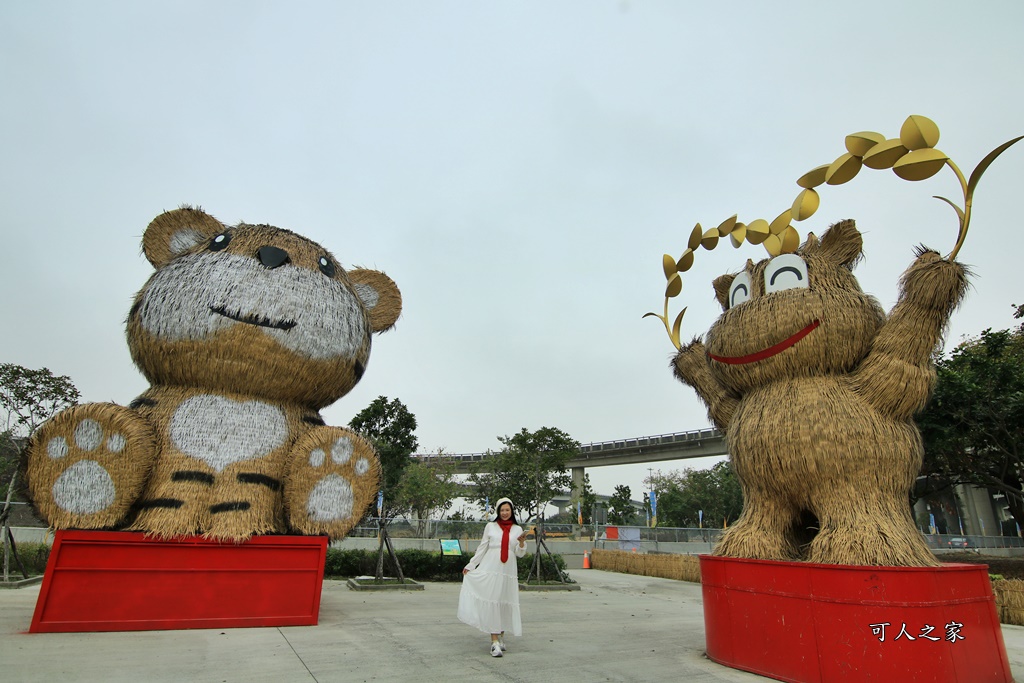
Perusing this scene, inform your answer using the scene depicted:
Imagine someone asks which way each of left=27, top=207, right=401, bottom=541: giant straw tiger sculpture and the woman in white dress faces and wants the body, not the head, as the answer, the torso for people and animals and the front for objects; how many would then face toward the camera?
2

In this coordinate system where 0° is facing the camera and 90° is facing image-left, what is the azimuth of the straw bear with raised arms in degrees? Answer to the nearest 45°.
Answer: approximately 45°

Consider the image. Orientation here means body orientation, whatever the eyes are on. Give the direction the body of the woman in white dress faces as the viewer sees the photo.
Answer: toward the camera

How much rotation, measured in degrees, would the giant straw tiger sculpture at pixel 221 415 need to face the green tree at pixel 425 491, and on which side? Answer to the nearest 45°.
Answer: approximately 135° to its left

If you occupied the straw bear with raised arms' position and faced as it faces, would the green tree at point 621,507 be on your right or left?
on your right

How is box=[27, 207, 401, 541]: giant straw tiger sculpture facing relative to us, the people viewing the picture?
facing the viewer

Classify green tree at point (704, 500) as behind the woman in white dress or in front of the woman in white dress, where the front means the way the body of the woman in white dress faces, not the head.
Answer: behind

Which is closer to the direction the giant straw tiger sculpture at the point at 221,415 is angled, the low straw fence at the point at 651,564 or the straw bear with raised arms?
the straw bear with raised arms

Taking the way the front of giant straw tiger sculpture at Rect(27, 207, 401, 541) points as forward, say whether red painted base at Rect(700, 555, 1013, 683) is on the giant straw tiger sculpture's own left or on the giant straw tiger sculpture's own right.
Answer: on the giant straw tiger sculpture's own left

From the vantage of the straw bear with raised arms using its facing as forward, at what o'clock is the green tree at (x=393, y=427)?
The green tree is roughly at 3 o'clock from the straw bear with raised arms.

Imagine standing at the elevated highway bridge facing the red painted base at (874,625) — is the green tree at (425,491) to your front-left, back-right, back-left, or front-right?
front-right
